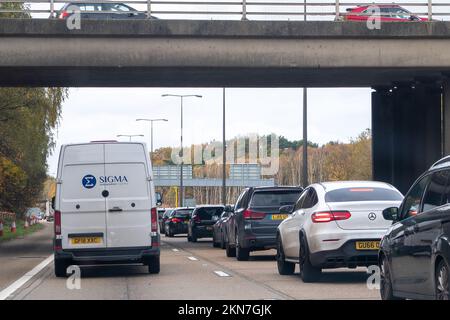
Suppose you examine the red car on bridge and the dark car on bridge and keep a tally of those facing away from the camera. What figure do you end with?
0

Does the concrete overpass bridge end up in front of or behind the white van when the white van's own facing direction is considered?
in front

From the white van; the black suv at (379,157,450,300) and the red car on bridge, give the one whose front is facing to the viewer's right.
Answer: the red car on bridge

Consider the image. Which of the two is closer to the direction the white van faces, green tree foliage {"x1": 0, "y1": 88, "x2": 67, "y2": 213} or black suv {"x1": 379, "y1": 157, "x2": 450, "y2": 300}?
the green tree foliage

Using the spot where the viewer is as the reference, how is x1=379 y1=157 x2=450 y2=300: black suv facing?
facing away from the viewer and to the left of the viewer

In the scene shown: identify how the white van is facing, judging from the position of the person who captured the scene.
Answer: facing away from the viewer

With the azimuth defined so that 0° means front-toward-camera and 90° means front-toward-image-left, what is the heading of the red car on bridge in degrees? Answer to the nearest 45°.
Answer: approximately 270°

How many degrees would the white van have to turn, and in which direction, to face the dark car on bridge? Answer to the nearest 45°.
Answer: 0° — it already faces it

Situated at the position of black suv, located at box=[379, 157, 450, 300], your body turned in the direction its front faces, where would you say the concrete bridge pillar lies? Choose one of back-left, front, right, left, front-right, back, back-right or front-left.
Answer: front-right
